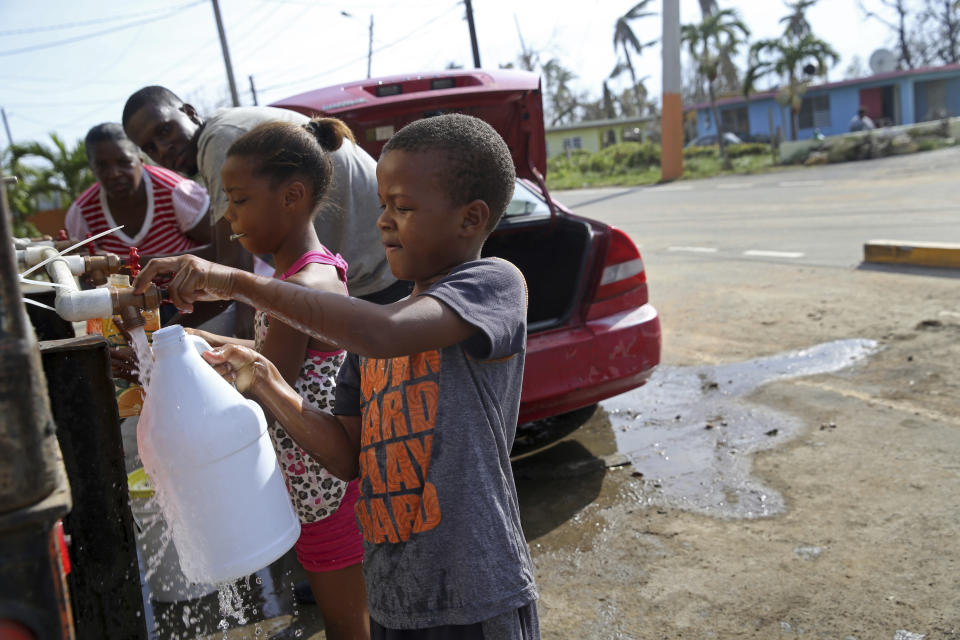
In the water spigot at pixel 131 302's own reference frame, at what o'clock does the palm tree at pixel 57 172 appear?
The palm tree is roughly at 9 o'clock from the water spigot.

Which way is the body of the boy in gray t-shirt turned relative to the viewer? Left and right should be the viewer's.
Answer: facing the viewer and to the left of the viewer

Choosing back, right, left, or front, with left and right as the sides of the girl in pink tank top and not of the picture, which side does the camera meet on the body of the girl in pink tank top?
left

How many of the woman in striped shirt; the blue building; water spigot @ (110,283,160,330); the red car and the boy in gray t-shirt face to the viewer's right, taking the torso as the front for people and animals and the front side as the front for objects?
1

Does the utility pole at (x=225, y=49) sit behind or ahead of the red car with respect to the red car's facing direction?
ahead

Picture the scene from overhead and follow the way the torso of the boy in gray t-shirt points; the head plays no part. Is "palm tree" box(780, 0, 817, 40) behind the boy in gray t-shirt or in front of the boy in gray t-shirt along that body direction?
behind

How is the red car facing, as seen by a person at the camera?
facing away from the viewer and to the left of the viewer

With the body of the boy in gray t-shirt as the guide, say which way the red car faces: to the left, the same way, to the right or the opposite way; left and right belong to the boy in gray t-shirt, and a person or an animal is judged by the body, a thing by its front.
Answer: to the right

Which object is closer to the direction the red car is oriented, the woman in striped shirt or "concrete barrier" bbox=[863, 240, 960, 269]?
the woman in striped shirt

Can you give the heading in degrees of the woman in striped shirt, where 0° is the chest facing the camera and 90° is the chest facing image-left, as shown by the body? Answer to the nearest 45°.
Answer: approximately 0°

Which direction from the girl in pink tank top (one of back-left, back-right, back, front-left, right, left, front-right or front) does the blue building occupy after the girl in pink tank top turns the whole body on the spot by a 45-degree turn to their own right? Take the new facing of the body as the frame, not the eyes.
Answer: right

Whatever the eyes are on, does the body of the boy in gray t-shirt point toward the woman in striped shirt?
no

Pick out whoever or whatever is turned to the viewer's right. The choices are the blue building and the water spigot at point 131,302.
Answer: the water spigot

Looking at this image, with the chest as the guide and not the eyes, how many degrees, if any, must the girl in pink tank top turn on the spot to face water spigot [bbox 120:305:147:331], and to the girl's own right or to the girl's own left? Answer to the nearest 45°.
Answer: approximately 45° to the girl's own left

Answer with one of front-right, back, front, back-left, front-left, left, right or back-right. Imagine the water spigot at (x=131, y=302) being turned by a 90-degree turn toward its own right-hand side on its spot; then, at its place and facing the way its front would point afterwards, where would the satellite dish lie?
back-left

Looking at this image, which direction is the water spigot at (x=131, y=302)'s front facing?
to the viewer's right
